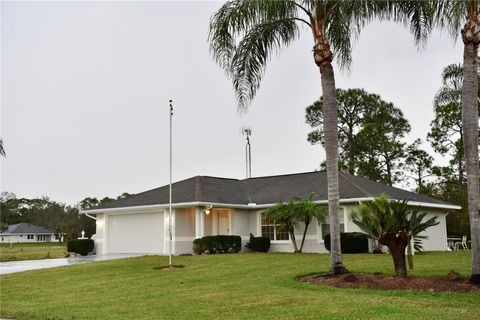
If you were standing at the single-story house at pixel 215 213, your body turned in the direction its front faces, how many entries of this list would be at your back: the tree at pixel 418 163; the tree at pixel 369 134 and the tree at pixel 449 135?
3

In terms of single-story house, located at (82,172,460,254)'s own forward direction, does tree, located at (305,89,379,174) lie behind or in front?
behind

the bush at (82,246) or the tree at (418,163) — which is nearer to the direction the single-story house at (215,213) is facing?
the bush

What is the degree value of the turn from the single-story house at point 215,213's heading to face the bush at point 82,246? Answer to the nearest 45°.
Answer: approximately 45° to its right

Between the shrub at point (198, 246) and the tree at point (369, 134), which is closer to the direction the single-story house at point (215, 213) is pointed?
the shrub

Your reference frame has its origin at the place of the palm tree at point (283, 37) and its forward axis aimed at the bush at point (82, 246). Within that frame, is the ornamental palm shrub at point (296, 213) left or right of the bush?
right

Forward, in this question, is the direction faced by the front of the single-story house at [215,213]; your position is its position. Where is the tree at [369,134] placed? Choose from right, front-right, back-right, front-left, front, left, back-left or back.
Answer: back

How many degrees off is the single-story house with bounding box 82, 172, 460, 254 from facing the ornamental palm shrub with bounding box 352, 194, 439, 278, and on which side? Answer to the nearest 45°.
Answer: approximately 45° to its left

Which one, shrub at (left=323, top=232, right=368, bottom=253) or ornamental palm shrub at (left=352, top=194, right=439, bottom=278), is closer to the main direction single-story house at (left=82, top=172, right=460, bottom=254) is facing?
the ornamental palm shrub

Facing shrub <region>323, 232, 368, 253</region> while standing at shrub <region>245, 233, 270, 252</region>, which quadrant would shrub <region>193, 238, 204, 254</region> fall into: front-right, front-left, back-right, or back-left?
back-right

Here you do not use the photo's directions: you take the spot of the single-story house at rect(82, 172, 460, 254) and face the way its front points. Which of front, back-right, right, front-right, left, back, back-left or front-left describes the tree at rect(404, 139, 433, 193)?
back

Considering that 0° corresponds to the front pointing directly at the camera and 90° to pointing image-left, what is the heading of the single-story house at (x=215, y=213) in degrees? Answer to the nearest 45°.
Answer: approximately 45°

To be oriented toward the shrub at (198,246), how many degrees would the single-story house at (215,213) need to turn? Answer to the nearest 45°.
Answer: approximately 45° to its left

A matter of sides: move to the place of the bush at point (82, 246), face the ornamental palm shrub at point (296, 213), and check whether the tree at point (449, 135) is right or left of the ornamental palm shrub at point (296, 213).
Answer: left

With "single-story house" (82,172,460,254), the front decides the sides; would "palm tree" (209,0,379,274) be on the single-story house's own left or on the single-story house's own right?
on the single-story house's own left

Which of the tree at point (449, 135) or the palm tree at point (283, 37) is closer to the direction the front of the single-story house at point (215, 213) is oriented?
the palm tree
